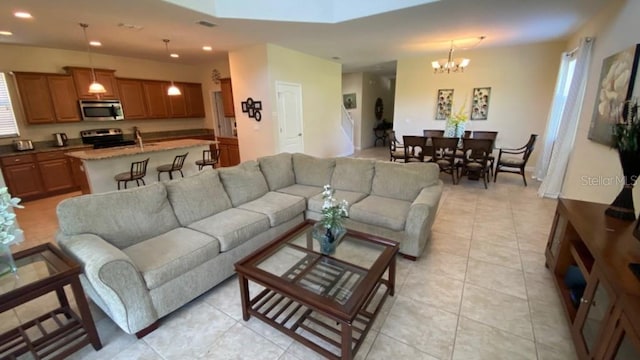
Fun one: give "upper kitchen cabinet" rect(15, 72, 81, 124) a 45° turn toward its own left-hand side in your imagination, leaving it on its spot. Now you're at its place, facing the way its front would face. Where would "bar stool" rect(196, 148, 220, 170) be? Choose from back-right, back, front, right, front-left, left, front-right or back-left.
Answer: front-right

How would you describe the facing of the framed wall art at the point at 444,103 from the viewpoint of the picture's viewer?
facing the viewer

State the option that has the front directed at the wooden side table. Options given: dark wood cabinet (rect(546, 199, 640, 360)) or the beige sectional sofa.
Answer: the dark wood cabinet

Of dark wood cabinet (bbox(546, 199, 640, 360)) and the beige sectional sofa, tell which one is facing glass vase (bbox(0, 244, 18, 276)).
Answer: the dark wood cabinet

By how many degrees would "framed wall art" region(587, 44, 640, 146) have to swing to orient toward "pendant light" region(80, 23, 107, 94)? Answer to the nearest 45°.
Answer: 0° — it already faces it

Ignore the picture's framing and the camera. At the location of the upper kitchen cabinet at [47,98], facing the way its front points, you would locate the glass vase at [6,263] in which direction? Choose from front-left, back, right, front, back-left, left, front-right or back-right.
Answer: front-right

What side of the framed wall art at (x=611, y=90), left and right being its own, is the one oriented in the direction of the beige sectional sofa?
front

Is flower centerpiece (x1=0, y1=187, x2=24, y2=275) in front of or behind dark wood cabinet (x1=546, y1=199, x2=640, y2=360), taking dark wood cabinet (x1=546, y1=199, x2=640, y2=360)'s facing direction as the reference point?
in front

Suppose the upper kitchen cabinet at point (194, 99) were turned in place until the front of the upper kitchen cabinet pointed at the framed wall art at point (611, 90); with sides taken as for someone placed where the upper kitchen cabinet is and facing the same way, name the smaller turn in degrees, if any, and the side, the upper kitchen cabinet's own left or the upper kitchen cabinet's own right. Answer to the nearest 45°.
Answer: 0° — it already faces it

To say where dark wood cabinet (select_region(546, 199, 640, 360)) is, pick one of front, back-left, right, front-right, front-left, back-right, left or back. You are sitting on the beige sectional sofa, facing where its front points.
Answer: front

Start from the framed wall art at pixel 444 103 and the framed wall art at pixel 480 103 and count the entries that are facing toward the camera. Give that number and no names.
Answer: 2

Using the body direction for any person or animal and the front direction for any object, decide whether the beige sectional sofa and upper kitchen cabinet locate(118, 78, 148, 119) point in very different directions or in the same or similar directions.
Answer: same or similar directions

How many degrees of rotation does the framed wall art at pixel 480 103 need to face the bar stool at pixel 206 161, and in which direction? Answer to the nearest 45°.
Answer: approximately 45° to its right

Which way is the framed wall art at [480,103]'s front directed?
toward the camera

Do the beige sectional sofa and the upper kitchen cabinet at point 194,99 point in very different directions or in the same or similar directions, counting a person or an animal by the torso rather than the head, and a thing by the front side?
same or similar directions

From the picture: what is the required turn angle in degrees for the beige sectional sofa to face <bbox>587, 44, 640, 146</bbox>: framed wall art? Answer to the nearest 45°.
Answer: approximately 45° to its left

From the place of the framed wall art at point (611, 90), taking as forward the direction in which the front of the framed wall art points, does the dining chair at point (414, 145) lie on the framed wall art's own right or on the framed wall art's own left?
on the framed wall art's own right

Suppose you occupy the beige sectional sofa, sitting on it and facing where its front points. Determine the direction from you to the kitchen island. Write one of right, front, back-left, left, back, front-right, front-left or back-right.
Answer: back

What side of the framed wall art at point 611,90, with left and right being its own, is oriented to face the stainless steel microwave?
front
